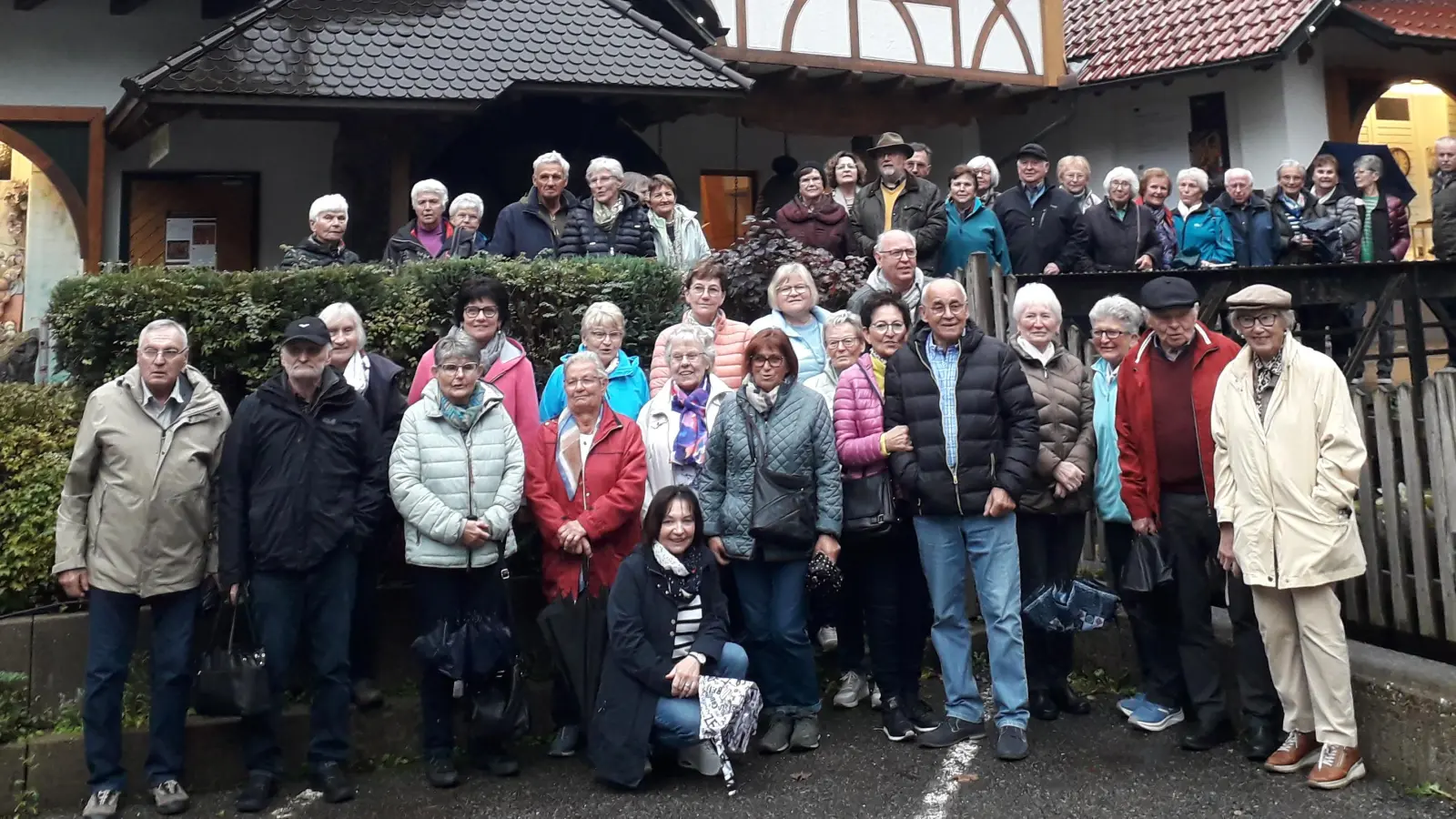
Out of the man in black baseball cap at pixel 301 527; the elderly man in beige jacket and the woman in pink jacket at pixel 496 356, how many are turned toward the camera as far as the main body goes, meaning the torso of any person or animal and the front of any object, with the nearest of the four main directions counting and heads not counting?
3

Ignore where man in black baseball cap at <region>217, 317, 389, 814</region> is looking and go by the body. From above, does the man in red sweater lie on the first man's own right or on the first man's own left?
on the first man's own left

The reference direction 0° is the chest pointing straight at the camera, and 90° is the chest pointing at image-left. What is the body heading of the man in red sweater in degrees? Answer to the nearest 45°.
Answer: approximately 0°

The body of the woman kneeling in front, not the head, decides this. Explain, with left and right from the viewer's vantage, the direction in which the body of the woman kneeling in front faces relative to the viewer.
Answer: facing the viewer and to the right of the viewer

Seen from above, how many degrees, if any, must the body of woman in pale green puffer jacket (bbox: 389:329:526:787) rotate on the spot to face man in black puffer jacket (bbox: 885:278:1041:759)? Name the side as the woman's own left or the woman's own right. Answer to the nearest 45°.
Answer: approximately 90° to the woman's own left

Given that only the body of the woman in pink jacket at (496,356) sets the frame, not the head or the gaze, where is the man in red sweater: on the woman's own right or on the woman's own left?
on the woman's own left

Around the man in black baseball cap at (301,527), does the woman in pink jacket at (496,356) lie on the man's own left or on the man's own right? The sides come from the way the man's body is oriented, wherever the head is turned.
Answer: on the man's own left

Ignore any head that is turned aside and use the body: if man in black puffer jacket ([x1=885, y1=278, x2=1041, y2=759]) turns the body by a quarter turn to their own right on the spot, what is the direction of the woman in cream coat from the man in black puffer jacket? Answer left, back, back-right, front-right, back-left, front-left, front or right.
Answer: back

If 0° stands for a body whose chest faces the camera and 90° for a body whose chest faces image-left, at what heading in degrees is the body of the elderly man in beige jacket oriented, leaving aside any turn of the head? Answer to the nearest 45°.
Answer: approximately 0°

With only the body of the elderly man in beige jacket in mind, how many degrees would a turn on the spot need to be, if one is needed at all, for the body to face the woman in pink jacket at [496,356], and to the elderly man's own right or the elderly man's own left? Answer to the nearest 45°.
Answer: approximately 90° to the elderly man's own left

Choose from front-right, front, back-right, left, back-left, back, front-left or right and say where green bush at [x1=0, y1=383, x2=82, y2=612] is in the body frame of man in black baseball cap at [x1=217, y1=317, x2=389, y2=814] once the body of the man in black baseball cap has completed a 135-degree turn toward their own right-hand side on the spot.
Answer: front
